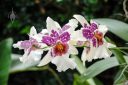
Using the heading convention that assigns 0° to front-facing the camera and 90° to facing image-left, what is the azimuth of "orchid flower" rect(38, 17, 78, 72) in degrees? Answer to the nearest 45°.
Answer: approximately 0°
